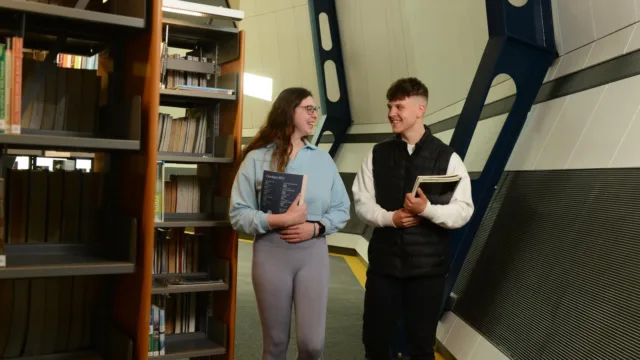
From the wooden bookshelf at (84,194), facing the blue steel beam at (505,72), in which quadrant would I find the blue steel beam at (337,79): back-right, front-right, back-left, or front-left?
front-left

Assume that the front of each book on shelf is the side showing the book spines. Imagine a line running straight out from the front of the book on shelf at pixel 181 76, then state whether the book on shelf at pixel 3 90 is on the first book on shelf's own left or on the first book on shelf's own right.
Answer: on the first book on shelf's own right

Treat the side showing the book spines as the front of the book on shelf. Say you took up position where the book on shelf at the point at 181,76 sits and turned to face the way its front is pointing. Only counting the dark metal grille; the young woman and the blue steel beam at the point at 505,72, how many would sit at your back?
0

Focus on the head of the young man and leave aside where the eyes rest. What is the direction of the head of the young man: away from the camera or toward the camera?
toward the camera

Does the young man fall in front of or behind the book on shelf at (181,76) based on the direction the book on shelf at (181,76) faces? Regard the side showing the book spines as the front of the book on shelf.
in front

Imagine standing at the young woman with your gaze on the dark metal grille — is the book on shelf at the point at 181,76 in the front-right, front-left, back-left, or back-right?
back-left

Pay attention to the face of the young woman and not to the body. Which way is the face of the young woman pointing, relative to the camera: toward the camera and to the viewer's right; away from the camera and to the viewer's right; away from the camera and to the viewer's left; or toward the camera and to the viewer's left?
toward the camera and to the viewer's right
